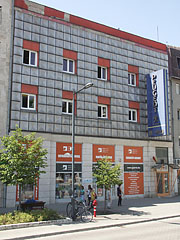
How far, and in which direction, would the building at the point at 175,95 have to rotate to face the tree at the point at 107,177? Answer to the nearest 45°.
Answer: approximately 45° to its right

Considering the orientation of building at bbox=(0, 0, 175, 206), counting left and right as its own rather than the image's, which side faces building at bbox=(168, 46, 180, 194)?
left

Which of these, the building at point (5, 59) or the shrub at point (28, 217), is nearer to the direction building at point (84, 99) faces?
the shrub

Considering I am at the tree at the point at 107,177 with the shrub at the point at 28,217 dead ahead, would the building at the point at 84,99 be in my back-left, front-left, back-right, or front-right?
back-right

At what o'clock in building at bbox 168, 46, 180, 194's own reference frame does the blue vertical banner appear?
The blue vertical banner is roughly at 2 o'clock from the building.

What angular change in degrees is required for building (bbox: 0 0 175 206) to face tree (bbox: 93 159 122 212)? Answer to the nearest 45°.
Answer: approximately 45° to its right

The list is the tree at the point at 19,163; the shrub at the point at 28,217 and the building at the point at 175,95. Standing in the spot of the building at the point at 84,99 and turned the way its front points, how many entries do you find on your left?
1

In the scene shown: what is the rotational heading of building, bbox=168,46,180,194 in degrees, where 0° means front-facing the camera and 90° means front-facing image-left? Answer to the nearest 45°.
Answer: approximately 315°

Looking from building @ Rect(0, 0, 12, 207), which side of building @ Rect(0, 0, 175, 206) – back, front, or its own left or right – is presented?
right

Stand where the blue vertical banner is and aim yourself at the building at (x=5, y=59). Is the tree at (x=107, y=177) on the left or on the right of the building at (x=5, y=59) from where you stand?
left
